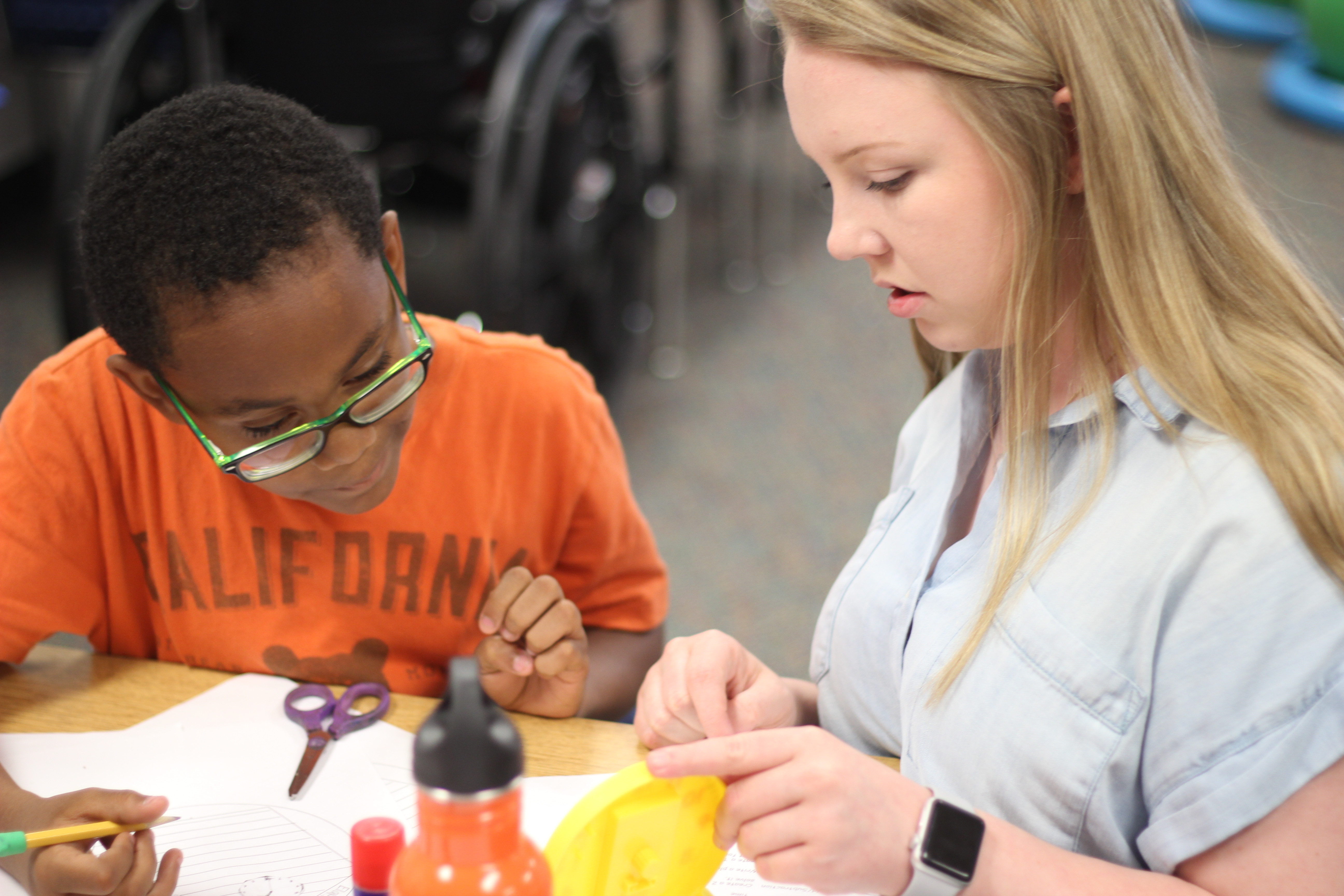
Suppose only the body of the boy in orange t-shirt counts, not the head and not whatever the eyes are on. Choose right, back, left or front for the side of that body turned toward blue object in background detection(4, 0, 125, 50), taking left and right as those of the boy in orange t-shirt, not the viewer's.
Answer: back

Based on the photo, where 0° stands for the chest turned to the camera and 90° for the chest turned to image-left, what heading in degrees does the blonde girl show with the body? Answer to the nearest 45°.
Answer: approximately 45°

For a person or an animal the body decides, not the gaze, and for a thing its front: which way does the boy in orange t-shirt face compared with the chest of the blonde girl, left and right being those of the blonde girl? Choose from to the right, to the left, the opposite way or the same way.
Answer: to the left

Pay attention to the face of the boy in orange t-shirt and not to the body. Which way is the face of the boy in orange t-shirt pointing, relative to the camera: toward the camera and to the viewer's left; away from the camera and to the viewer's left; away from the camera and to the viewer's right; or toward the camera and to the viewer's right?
toward the camera and to the viewer's right

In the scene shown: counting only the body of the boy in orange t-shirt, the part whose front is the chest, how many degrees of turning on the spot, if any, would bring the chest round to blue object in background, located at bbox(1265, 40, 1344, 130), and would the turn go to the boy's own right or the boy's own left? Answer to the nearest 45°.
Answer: approximately 135° to the boy's own left

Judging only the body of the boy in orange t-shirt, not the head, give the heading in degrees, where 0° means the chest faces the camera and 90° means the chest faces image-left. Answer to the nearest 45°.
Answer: approximately 0°

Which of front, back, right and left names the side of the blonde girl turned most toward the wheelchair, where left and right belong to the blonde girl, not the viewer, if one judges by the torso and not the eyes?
right
